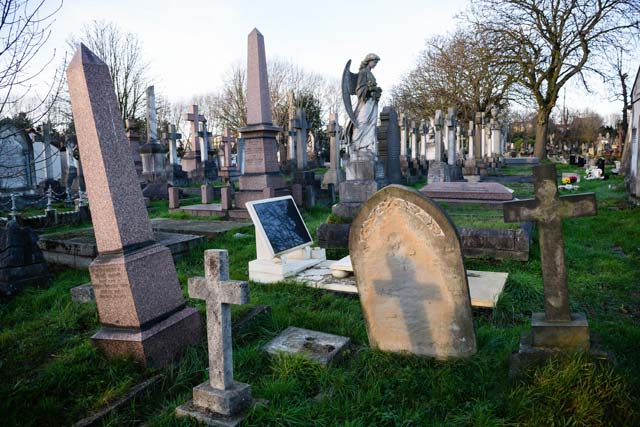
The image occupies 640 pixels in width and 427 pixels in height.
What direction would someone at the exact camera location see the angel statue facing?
facing to the right of the viewer

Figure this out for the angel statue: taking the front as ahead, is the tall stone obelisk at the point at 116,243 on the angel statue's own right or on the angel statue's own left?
on the angel statue's own right

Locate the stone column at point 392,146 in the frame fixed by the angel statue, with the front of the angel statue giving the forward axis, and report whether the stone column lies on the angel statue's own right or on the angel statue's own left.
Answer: on the angel statue's own left

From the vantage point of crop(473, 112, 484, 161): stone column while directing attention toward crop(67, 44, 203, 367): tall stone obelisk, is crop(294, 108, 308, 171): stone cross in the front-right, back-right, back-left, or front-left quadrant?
front-right

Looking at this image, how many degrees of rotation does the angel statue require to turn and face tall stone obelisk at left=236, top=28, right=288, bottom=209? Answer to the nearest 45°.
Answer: approximately 180°

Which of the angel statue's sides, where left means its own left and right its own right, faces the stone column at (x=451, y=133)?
left

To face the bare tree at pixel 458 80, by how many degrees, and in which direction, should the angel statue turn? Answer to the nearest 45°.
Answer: approximately 90° to its left

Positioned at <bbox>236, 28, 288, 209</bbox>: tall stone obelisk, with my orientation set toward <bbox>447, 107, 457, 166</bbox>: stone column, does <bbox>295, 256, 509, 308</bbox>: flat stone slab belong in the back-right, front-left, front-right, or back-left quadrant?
back-right

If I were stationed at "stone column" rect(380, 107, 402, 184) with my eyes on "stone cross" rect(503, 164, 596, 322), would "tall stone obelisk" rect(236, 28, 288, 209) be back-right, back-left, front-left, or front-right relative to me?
front-right
